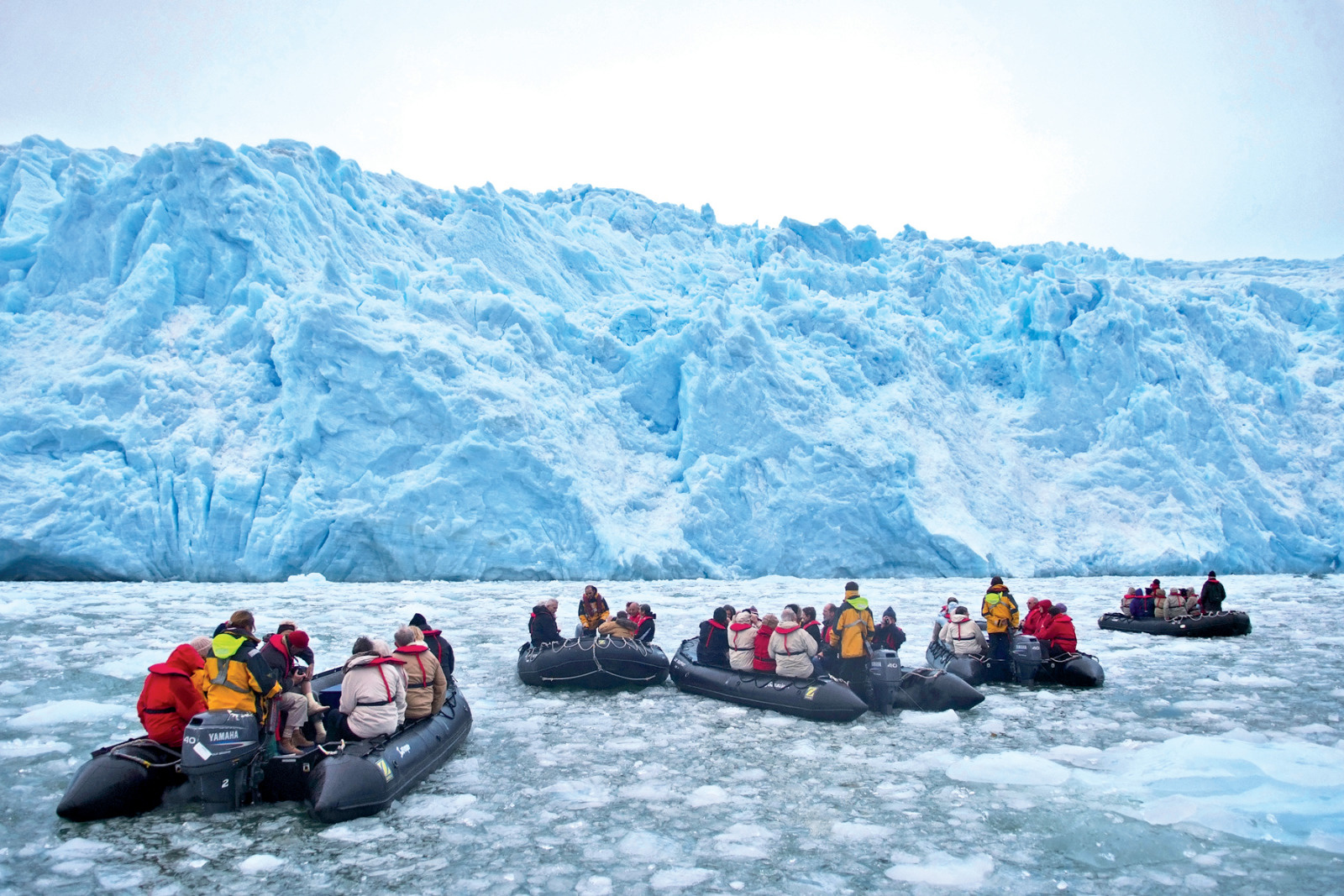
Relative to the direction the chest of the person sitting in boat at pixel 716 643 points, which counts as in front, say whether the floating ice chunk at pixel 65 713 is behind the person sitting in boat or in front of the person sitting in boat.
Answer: behind

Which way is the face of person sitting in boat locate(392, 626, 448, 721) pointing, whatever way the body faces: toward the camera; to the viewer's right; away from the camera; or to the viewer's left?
away from the camera

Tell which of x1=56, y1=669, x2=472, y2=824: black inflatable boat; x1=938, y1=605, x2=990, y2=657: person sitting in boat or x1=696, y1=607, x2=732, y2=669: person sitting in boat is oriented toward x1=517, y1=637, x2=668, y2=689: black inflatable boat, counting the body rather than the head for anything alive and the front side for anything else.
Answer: x1=56, y1=669, x2=472, y2=824: black inflatable boat

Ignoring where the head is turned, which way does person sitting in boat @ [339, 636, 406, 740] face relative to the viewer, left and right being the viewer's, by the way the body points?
facing away from the viewer and to the left of the viewer

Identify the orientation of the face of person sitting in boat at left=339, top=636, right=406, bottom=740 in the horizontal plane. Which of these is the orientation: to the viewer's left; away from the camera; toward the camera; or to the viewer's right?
away from the camera

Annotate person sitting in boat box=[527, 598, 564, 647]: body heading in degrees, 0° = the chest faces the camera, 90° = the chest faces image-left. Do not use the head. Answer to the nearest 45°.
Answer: approximately 270°

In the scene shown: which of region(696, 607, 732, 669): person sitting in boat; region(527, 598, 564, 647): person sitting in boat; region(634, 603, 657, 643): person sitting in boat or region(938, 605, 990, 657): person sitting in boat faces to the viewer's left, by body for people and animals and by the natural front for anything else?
region(634, 603, 657, 643): person sitting in boat

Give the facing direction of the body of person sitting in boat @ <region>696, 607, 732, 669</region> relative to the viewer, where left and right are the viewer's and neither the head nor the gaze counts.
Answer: facing away from the viewer and to the right of the viewer

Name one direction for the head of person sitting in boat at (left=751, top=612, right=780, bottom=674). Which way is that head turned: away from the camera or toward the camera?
away from the camera

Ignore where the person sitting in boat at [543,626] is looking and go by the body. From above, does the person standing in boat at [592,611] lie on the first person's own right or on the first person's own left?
on the first person's own left

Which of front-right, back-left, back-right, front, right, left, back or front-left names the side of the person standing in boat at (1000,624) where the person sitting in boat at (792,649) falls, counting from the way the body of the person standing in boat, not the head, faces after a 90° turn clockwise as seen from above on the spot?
back-right

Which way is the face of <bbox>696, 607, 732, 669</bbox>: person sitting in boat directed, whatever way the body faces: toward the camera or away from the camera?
away from the camera

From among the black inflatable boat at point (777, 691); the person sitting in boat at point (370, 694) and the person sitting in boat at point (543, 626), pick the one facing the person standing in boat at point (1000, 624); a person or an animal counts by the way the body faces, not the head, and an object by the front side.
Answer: the person sitting in boat at point (543, 626)

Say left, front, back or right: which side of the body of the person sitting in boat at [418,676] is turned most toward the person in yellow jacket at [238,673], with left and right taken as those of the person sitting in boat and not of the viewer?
left

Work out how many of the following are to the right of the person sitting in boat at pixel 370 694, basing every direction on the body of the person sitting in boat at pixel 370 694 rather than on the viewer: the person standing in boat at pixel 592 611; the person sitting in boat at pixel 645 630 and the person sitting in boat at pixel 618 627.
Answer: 3

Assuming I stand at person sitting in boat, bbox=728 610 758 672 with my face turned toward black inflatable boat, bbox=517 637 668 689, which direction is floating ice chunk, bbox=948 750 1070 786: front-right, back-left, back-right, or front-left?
back-left
